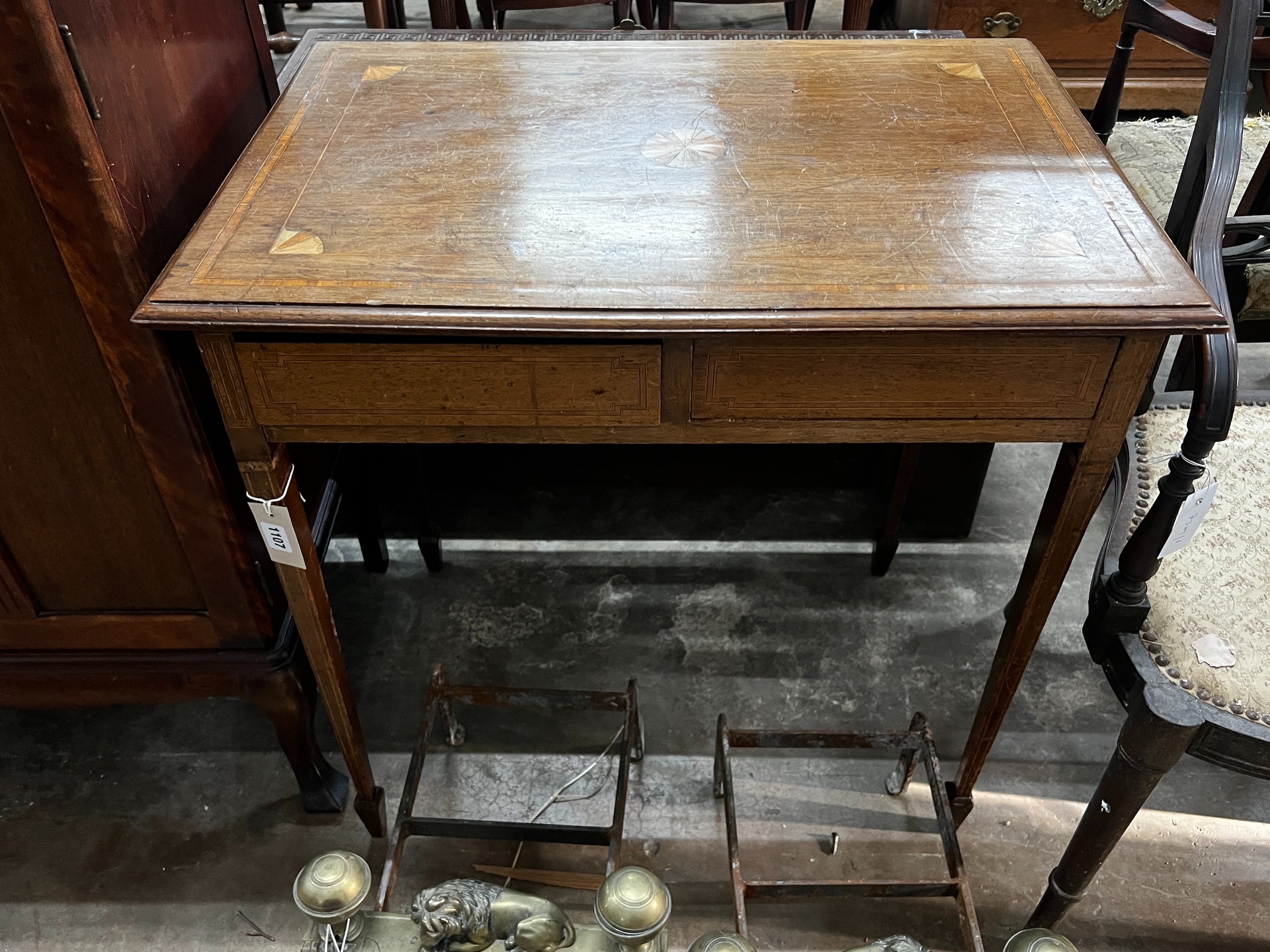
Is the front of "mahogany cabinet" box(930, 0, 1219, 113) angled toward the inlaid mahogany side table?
yes

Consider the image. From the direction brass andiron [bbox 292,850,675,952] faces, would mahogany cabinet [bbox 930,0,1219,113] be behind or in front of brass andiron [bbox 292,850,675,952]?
behind

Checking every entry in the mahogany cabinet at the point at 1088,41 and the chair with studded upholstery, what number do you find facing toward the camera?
2

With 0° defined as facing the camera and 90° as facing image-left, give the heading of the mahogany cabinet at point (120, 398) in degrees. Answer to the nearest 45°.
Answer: approximately 0°

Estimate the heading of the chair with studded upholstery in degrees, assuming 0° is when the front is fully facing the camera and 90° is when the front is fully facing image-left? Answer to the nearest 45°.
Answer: approximately 0°

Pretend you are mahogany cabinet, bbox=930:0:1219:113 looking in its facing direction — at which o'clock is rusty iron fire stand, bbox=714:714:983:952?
The rusty iron fire stand is roughly at 12 o'clock from the mahogany cabinet.

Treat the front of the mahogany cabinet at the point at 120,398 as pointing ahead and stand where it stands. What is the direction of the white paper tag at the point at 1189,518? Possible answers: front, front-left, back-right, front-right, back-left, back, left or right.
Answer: front-left
